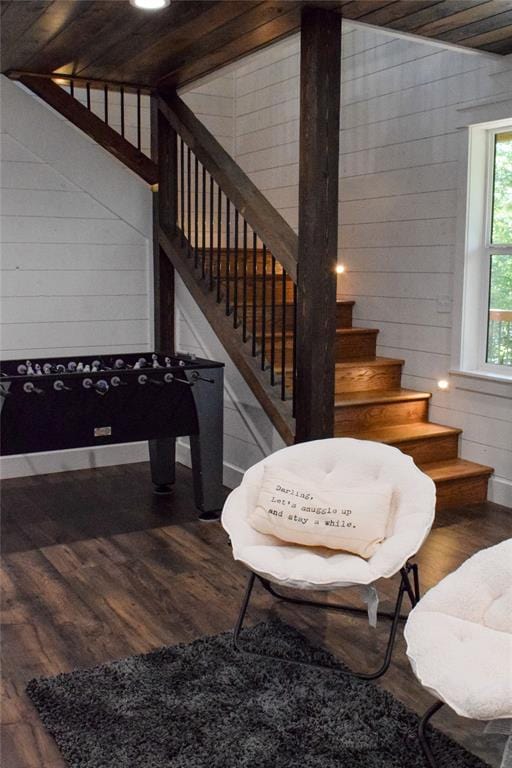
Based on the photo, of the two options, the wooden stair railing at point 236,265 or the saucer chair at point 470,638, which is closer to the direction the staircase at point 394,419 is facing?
the saucer chair

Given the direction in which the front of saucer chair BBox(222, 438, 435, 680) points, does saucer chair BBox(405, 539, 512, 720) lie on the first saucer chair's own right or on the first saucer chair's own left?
on the first saucer chair's own left

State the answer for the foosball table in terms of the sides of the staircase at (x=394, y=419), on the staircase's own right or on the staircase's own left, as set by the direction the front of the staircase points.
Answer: on the staircase's own right

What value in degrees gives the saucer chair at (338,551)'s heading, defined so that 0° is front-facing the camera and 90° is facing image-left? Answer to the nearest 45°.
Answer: approximately 45°

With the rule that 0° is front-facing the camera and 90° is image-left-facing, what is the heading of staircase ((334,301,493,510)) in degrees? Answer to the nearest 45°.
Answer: approximately 315°

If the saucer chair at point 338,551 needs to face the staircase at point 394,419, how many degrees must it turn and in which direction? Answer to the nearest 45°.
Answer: approximately 135° to its right
